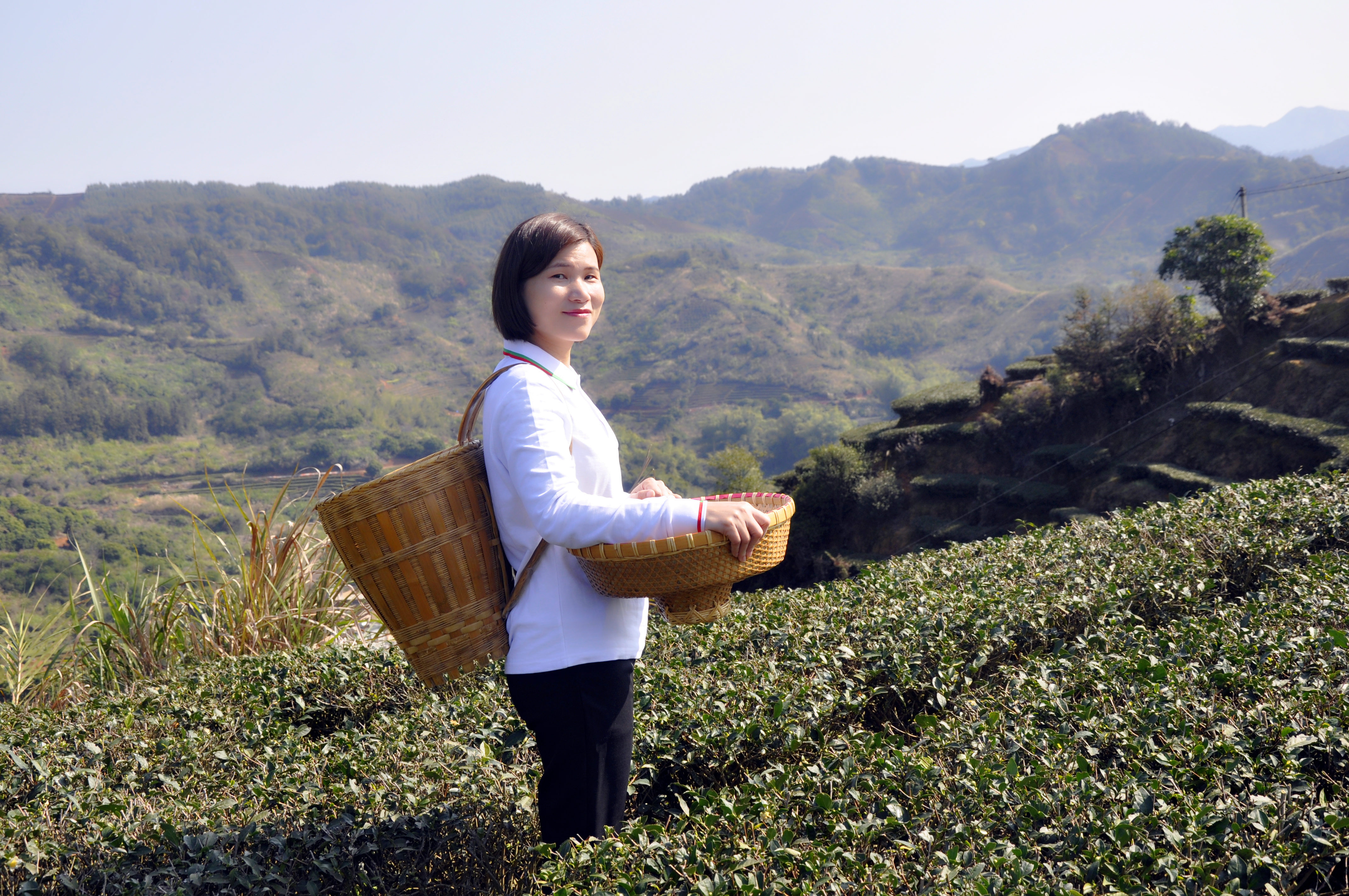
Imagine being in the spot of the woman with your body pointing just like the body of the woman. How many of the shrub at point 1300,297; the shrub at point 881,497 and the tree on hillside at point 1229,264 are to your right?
0

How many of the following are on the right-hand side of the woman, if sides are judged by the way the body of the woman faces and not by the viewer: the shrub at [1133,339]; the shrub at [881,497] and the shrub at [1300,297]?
0

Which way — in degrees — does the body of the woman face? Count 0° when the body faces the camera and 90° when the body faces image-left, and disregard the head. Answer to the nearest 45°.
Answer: approximately 270°

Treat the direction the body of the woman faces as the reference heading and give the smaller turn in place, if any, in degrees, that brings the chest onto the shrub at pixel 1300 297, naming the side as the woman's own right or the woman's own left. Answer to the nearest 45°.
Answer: approximately 45° to the woman's own left

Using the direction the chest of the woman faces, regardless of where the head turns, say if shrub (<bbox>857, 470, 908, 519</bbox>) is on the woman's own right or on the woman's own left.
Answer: on the woman's own left

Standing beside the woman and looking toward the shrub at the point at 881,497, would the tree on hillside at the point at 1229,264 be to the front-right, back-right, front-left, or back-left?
front-right

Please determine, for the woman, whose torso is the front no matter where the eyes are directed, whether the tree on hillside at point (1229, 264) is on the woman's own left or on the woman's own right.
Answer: on the woman's own left

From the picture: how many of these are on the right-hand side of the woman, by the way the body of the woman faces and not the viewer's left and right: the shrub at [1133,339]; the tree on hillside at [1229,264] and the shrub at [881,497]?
0

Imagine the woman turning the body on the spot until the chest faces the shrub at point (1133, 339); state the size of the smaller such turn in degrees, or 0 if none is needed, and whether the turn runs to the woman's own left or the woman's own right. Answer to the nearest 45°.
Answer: approximately 45° to the woman's own left
